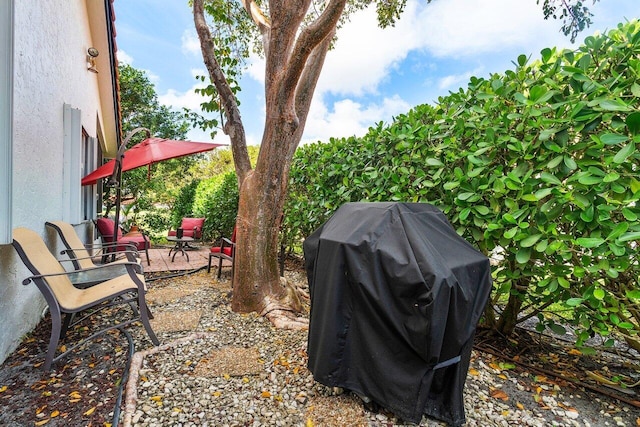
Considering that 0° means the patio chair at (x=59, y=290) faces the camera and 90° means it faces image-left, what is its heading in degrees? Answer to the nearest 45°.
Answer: approximately 270°

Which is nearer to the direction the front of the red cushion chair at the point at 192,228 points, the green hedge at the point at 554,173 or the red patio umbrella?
the red patio umbrella

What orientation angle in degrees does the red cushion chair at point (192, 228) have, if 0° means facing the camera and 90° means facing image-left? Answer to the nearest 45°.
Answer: approximately 45°

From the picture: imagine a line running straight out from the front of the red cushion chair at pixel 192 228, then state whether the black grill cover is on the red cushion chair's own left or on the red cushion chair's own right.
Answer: on the red cushion chair's own left

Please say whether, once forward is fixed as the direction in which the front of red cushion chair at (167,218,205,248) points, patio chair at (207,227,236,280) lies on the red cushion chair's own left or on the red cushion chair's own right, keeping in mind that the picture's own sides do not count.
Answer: on the red cushion chair's own left

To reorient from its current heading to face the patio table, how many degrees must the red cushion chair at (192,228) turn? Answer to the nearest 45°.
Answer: approximately 45° to its left

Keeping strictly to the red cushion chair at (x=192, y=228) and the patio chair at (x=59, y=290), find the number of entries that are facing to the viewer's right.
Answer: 1
